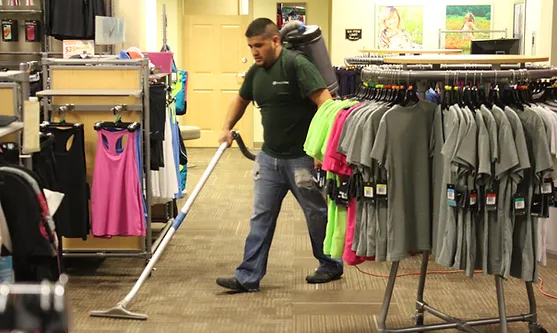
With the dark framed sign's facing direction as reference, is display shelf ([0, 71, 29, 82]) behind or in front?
in front

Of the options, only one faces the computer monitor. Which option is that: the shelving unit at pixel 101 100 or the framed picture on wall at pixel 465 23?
the framed picture on wall

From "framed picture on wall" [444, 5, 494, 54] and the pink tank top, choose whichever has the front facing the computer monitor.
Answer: the framed picture on wall
